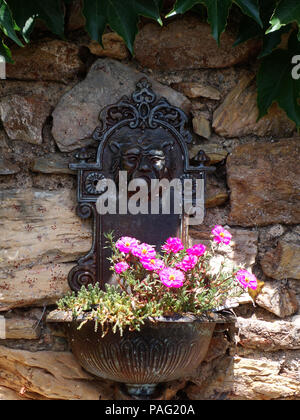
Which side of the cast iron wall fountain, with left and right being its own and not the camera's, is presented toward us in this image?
front
